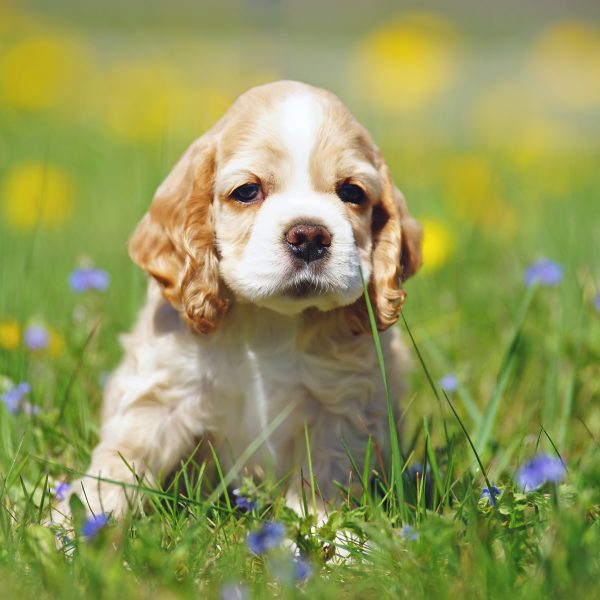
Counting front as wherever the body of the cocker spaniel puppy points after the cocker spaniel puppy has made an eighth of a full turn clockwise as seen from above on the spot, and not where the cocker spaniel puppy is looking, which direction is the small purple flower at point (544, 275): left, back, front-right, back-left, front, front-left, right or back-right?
back

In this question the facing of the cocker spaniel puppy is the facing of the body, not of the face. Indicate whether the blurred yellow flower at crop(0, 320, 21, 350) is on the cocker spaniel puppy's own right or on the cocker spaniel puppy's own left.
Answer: on the cocker spaniel puppy's own right

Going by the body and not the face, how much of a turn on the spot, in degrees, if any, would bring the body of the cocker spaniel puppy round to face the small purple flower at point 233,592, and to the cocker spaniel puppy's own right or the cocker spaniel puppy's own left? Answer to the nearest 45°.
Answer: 0° — it already faces it

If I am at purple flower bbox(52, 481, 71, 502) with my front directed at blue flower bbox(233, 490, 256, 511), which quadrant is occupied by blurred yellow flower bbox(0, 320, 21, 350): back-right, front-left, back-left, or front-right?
back-left

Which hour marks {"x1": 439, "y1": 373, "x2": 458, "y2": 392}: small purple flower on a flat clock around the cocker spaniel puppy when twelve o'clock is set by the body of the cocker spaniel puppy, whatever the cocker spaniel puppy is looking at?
The small purple flower is roughly at 8 o'clock from the cocker spaniel puppy.

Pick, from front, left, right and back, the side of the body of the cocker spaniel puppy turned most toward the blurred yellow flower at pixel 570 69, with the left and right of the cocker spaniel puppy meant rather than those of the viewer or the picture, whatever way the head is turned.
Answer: back

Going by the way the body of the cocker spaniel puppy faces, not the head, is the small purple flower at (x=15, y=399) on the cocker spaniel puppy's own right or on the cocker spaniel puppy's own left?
on the cocker spaniel puppy's own right

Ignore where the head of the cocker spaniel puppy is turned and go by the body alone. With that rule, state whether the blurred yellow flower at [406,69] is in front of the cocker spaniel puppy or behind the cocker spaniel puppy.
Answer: behind

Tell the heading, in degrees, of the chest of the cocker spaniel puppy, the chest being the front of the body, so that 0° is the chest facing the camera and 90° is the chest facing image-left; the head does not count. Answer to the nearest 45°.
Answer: approximately 0°

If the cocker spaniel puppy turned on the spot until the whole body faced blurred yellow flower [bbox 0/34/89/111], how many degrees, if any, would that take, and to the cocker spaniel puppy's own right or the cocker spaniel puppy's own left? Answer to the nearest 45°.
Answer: approximately 180°
